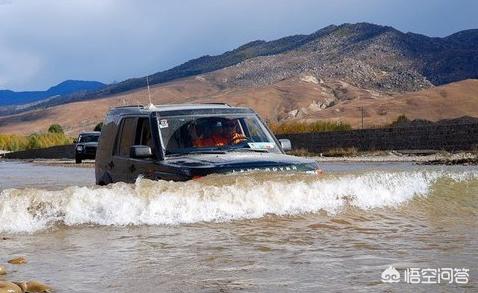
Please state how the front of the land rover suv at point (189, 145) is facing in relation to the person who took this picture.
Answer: facing the viewer and to the right of the viewer

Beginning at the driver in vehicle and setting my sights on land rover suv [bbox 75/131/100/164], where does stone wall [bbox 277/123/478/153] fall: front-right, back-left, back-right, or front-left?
front-right

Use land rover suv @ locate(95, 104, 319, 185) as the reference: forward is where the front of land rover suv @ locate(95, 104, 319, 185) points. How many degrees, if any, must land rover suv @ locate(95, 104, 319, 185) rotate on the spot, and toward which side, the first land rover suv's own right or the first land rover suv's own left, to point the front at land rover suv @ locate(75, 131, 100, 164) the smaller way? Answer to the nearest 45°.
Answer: approximately 135° to the first land rover suv's own left

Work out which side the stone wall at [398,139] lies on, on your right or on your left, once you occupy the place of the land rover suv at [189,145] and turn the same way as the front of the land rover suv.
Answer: on your left
